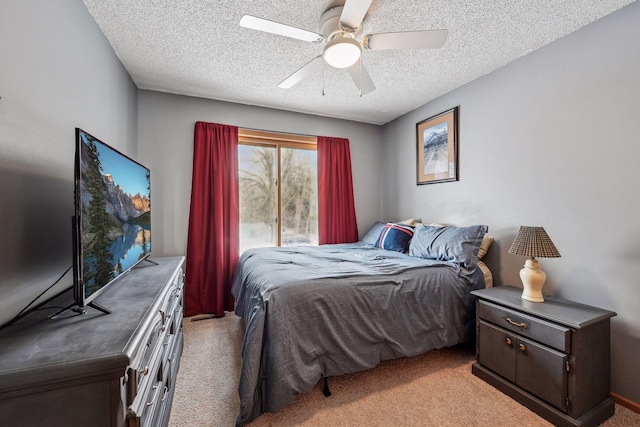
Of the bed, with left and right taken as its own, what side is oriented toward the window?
right

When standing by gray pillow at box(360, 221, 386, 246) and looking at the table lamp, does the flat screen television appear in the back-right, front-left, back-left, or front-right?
front-right

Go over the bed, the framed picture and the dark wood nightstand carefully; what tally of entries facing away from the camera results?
0

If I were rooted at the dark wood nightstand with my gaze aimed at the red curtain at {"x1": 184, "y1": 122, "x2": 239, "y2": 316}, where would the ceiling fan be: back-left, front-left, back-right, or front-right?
front-left

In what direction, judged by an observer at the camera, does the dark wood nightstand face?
facing the viewer and to the left of the viewer

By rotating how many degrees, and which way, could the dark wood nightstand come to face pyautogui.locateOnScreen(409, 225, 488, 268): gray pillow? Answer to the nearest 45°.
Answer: approximately 90° to its right

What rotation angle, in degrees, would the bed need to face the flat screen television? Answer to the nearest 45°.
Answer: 0° — it already faces it

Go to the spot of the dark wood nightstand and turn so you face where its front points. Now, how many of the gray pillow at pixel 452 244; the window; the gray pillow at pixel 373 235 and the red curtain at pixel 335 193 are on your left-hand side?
0

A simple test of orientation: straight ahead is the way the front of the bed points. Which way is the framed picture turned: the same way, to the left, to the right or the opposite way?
the same way

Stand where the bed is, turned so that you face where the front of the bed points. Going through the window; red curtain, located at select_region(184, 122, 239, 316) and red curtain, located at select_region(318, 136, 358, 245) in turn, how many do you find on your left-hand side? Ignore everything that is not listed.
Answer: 0

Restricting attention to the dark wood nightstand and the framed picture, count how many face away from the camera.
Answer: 0

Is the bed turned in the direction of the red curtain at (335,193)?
no

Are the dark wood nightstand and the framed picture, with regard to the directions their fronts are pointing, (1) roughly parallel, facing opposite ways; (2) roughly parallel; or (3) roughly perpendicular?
roughly parallel
